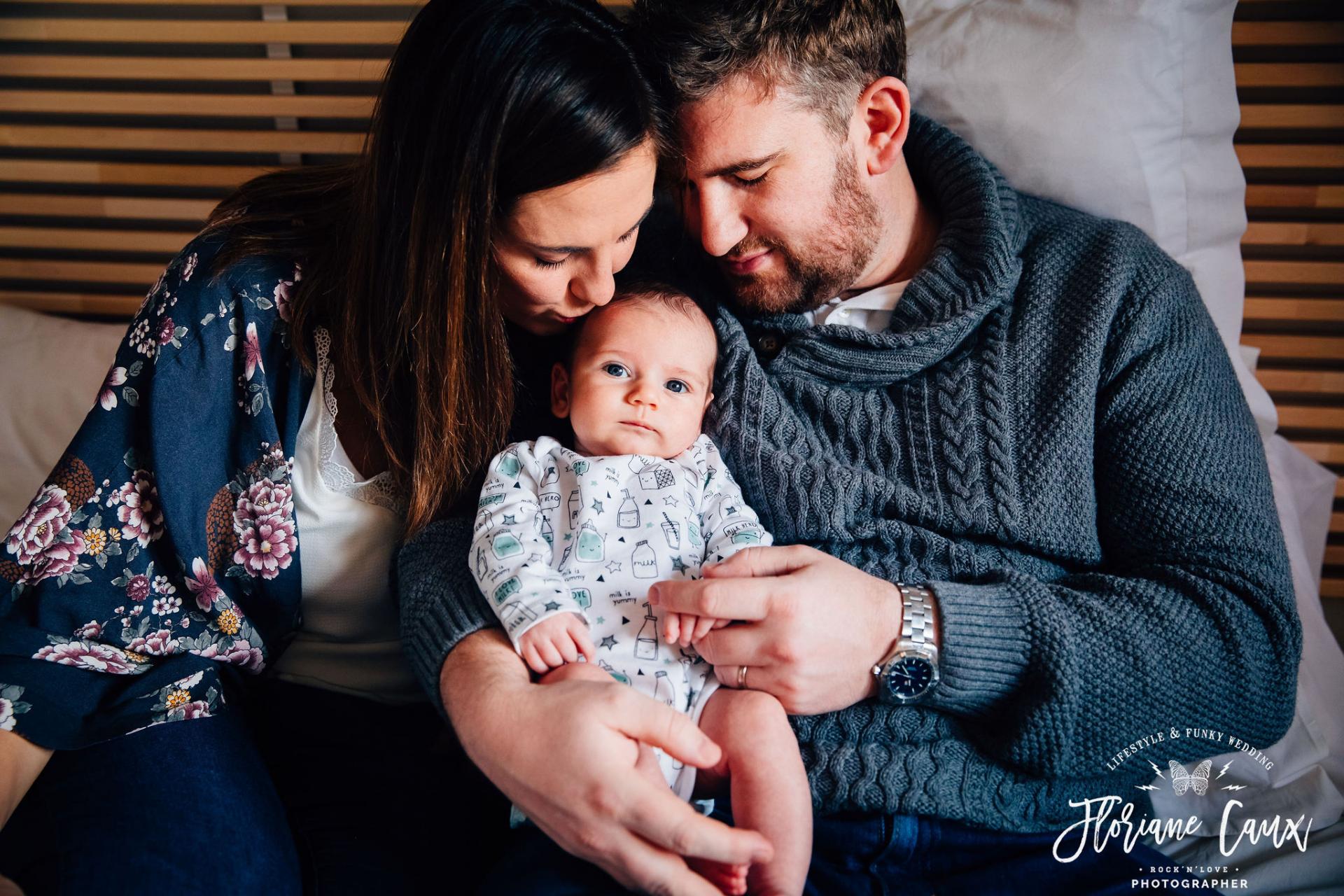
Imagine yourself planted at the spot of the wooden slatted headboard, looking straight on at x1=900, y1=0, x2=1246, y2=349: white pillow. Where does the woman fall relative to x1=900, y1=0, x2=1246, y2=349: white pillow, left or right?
right

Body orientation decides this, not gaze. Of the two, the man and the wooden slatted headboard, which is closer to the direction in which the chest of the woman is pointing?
the man

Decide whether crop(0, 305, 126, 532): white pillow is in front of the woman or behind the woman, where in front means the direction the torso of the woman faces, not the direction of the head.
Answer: behind
